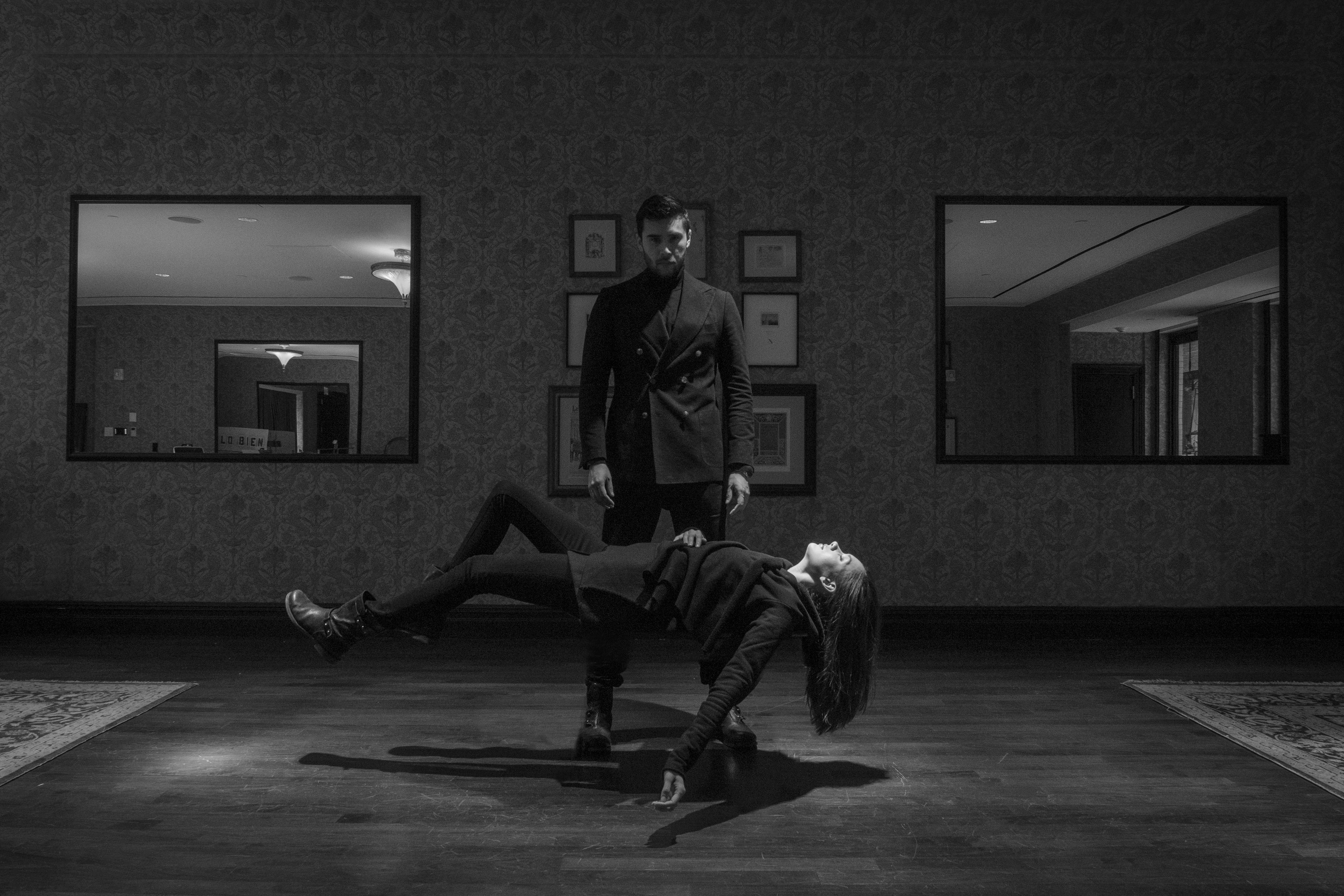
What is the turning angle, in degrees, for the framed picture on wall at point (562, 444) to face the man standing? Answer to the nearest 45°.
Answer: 0° — it already faces them

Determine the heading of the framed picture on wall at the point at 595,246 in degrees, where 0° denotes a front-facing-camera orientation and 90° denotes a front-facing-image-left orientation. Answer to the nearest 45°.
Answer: approximately 0°

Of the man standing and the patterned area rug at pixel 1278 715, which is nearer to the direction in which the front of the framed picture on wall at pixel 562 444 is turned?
the man standing

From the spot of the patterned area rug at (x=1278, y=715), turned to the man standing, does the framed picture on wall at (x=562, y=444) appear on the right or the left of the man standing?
right

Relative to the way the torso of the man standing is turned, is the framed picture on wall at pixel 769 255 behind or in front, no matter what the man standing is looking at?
behind

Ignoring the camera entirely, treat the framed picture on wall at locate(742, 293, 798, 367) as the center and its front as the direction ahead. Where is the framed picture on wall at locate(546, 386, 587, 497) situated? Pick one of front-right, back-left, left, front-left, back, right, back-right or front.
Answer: right

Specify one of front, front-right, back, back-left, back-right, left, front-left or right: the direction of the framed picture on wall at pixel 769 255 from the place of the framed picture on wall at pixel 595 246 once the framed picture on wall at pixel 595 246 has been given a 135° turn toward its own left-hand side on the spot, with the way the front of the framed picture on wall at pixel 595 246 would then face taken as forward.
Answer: front-right

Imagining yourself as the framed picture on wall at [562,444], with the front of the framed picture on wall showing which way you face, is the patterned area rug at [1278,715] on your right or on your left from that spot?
on your left
